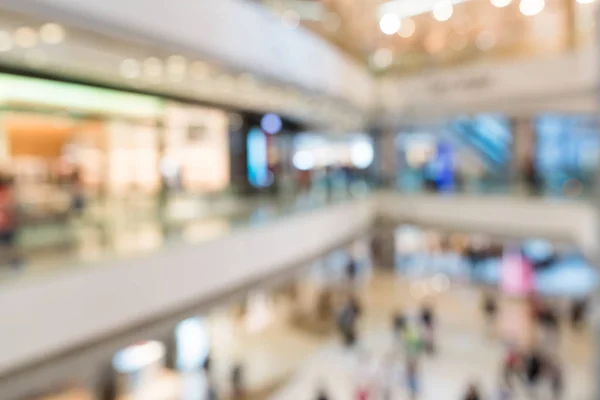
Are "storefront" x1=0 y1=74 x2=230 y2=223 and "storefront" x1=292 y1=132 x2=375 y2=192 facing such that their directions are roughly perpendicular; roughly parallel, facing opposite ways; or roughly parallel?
roughly perpendicular

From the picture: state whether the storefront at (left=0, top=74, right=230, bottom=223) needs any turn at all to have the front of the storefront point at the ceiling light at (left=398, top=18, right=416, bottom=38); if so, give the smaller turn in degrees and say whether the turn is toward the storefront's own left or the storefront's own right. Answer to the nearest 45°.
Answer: approximately 45° to the storefront's own left

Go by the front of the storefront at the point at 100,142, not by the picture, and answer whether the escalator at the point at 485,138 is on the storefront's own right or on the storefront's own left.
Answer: on the storefront's own left

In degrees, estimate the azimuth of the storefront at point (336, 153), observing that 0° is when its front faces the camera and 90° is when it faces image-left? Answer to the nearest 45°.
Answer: approximately 0°

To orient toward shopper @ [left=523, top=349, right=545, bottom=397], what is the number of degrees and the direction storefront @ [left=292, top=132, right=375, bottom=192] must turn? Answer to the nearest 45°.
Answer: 0° — it already faces them

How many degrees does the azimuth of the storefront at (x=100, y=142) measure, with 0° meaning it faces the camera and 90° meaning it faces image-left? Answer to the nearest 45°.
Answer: approximately 315°

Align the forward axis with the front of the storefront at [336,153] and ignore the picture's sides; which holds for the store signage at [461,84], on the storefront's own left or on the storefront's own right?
on the storefront's own left

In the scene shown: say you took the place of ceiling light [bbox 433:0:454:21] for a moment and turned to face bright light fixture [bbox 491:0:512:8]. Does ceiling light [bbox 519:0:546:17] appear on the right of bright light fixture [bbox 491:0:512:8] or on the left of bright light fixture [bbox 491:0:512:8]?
left

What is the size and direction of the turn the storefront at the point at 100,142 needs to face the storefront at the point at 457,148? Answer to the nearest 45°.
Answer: approximately 45° to its left

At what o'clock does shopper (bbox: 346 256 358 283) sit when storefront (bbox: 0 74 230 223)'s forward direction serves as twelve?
The shopper is roughly at 10 o'clock from the storefront.
